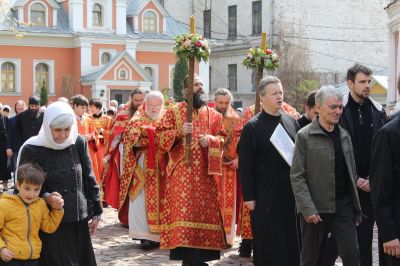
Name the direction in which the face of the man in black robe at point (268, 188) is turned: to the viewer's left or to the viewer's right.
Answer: to the viewer's right

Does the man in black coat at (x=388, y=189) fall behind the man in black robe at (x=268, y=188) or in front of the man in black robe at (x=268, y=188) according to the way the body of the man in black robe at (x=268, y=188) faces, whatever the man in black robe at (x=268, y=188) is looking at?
in front

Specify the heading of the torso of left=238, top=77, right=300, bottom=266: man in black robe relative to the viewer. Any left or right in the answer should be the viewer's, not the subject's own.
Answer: facing the viewer and to the right of the viewer

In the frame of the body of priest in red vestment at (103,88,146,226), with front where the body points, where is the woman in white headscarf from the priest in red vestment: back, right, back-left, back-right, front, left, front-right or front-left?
front-right

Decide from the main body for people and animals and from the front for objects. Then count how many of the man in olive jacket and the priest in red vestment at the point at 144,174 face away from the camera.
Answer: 0

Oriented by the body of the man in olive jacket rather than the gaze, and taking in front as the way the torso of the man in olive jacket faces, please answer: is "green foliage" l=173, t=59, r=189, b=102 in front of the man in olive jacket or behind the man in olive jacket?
behind

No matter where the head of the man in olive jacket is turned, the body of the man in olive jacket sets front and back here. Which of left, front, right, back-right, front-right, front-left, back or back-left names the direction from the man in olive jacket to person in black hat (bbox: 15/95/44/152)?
back

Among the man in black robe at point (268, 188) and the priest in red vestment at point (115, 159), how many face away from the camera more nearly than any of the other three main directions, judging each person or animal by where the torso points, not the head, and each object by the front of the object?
0
